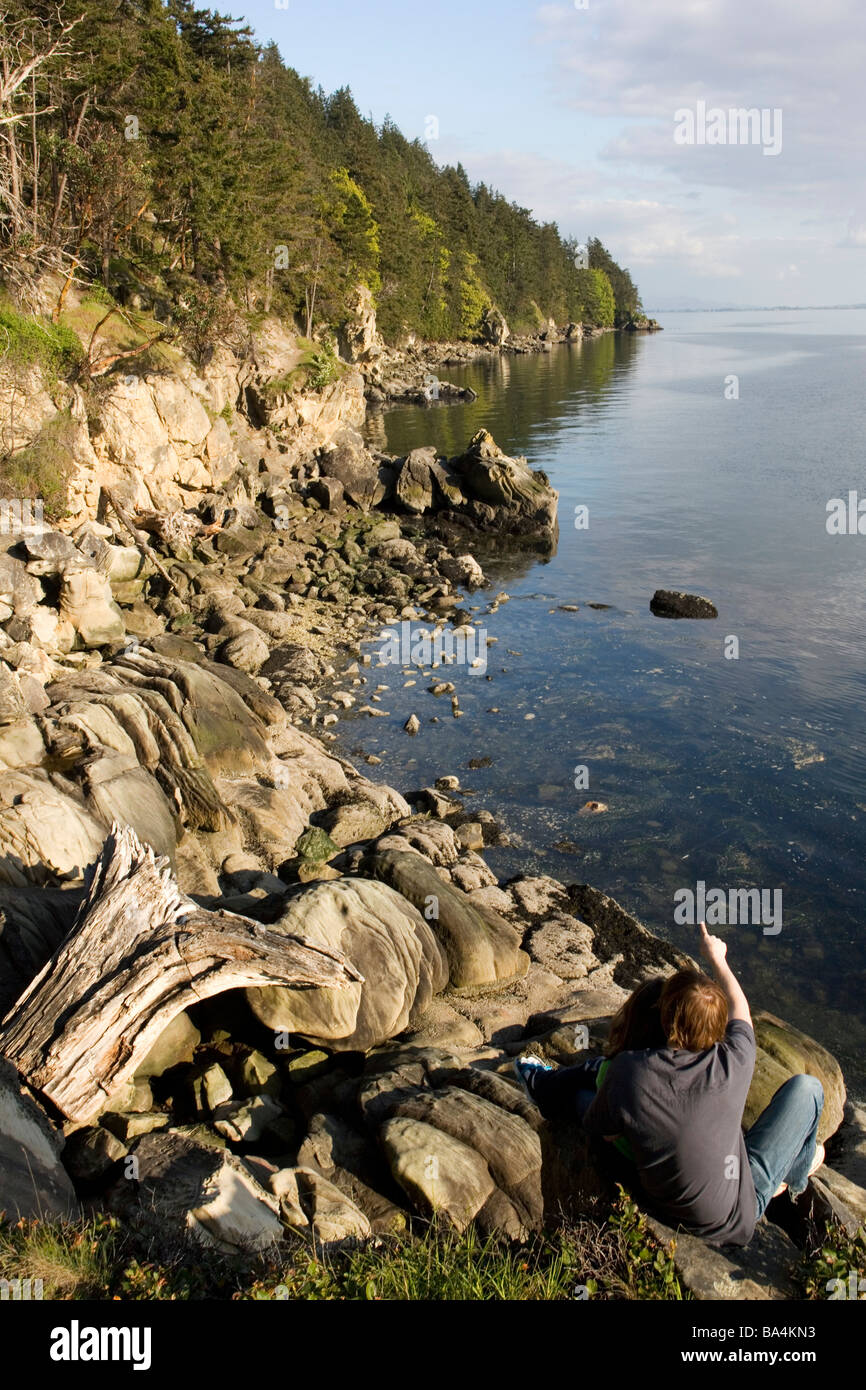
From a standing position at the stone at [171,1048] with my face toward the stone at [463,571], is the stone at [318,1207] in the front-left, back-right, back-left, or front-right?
back-right

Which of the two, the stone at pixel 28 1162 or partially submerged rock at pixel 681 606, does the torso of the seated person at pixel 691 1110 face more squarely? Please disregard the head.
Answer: the partially submerged rock

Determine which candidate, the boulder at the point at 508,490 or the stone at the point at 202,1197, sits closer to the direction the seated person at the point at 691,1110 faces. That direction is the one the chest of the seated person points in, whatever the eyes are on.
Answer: the boulder

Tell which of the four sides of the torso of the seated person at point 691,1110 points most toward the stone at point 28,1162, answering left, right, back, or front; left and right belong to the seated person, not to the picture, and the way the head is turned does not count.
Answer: left

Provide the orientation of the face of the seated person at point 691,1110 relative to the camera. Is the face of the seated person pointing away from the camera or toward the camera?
away from the camera

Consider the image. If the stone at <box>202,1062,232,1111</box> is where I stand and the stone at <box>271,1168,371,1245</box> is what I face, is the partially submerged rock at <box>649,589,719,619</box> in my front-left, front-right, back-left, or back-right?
back-left

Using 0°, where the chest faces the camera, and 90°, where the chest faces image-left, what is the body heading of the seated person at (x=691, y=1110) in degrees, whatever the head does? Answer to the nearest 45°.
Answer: approximately 180°

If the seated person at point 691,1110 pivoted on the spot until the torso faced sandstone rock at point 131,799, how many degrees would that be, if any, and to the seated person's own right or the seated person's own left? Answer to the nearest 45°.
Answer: approximately 45° to the seated person's own left

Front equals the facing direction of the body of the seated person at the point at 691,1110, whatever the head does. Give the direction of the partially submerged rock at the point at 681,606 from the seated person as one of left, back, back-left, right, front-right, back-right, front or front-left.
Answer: front

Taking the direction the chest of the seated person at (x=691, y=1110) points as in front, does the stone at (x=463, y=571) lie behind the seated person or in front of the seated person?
in front

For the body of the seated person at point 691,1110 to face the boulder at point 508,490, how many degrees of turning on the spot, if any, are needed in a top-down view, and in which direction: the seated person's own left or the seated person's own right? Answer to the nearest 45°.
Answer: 0° — they already face it

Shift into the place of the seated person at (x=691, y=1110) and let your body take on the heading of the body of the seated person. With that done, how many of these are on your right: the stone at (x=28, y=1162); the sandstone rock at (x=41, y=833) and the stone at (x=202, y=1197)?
0

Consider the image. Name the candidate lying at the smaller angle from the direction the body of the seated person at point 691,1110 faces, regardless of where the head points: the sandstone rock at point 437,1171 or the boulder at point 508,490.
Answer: the boulder
